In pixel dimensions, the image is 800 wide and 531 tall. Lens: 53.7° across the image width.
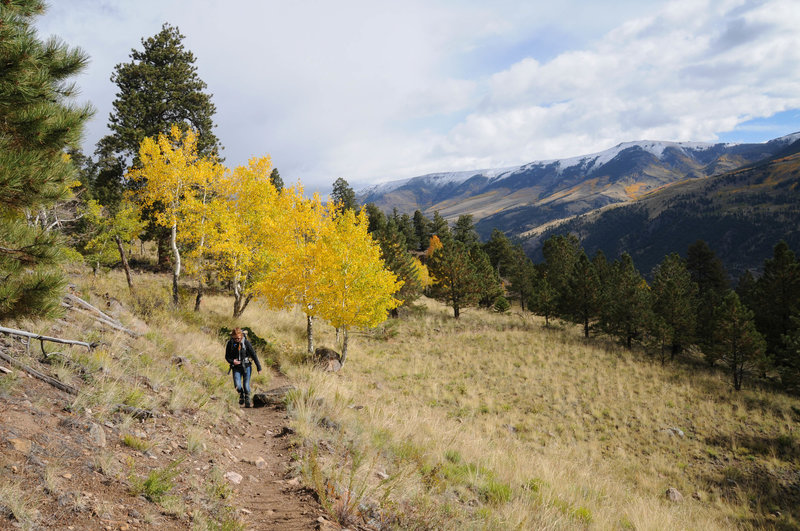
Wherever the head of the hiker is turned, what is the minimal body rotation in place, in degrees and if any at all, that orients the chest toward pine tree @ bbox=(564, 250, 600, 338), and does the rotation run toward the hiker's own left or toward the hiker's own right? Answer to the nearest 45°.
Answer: approximately 135° to the hiker's own left

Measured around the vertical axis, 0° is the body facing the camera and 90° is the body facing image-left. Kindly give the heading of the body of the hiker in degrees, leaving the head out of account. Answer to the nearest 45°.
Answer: approximately 0°

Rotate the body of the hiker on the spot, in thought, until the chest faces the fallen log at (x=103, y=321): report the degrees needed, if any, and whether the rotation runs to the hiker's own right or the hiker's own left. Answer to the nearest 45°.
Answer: approximately 135° to the hiker's own right

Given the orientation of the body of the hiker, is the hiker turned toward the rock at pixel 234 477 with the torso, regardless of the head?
yes

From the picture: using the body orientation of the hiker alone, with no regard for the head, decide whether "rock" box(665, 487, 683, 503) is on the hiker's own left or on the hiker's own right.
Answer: on the hiker's own left

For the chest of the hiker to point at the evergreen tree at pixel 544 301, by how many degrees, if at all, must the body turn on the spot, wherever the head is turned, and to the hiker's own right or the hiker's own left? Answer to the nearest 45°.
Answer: approximately 135° to the hiker's own left
